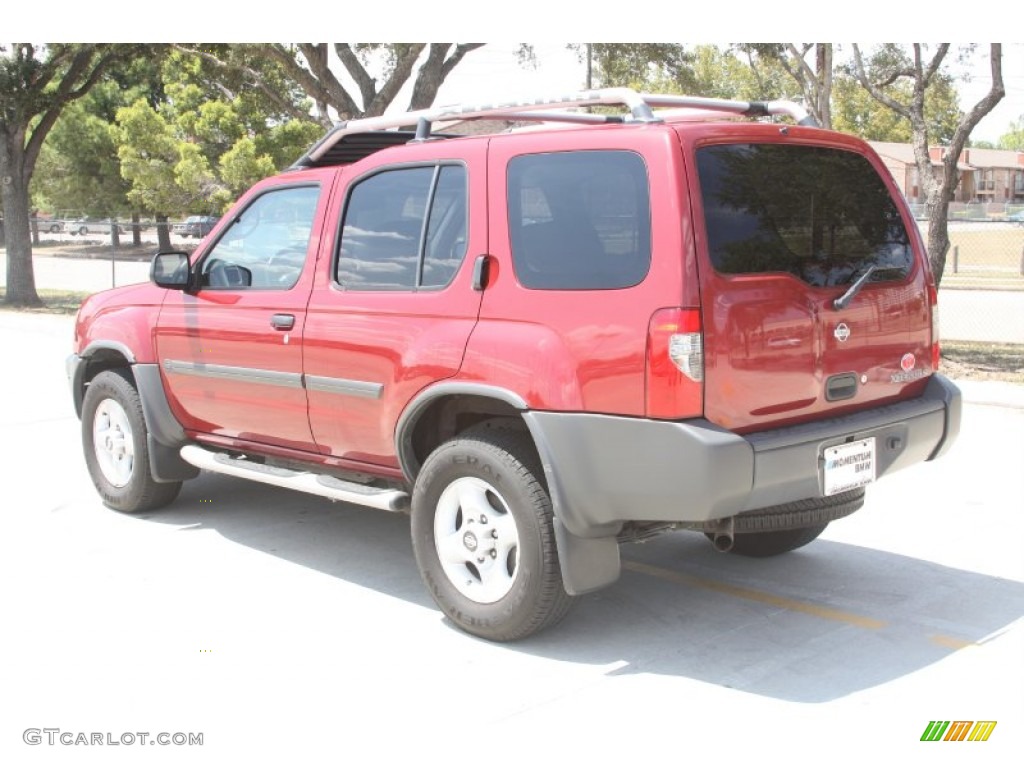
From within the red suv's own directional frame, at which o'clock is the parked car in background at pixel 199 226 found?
The parked car in background is roughly at 1 o'clock from the red suv.

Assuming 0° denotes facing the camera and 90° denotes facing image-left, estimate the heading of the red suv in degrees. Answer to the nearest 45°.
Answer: approximately 135°

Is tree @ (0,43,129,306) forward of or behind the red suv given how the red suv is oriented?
forward

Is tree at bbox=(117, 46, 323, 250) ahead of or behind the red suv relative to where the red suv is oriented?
ahead

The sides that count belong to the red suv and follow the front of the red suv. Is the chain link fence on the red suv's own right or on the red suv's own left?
on the red suv's own right
